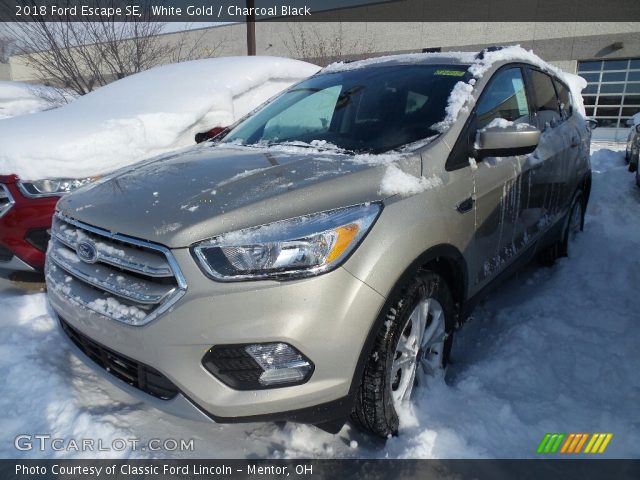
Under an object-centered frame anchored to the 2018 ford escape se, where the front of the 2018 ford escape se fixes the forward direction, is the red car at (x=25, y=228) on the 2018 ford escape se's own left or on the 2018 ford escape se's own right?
on the 2018 ford escape se's own right

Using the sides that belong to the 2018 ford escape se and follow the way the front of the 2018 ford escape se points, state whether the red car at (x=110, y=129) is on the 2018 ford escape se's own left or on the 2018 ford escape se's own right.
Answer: on the 2018 ford escape se's own right

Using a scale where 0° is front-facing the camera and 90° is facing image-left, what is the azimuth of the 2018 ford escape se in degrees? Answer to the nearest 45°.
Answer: approximately 45°

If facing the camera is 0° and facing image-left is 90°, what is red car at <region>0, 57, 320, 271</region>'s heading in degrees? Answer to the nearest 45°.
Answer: approximately 45°

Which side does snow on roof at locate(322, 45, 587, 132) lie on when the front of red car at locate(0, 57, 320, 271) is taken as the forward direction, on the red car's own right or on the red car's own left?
on the red car's own left
